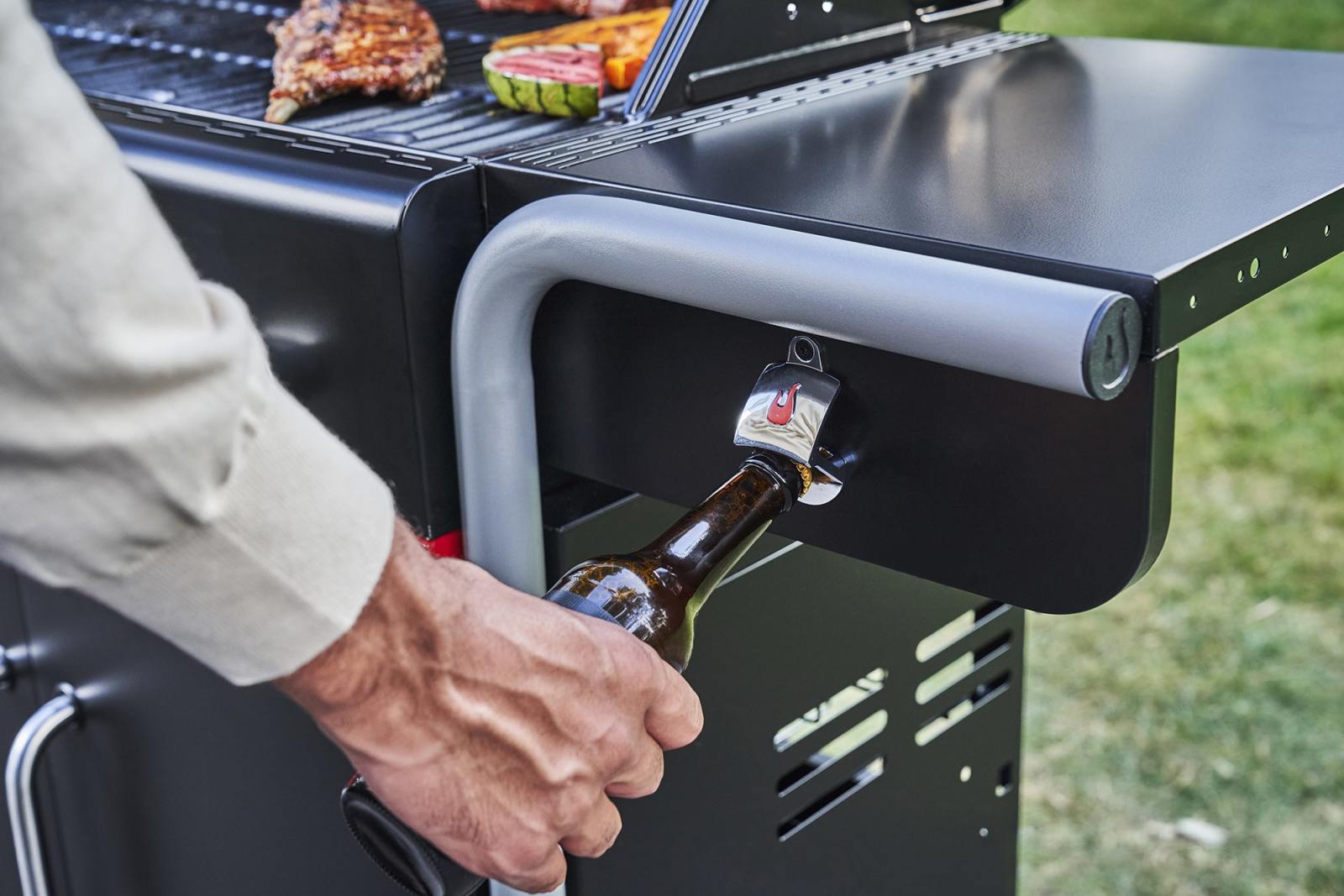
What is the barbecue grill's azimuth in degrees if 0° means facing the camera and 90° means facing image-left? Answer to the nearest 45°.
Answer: approximately 45°
